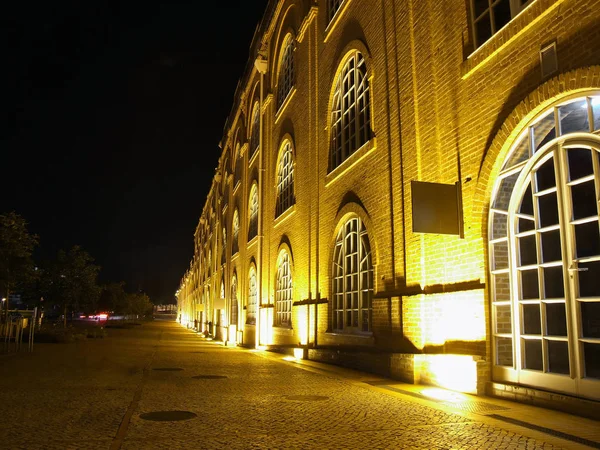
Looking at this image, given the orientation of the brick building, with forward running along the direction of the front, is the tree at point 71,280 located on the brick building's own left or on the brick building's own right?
on the brick building's own right

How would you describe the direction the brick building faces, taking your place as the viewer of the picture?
facing the viewer and to the left of the viewer
